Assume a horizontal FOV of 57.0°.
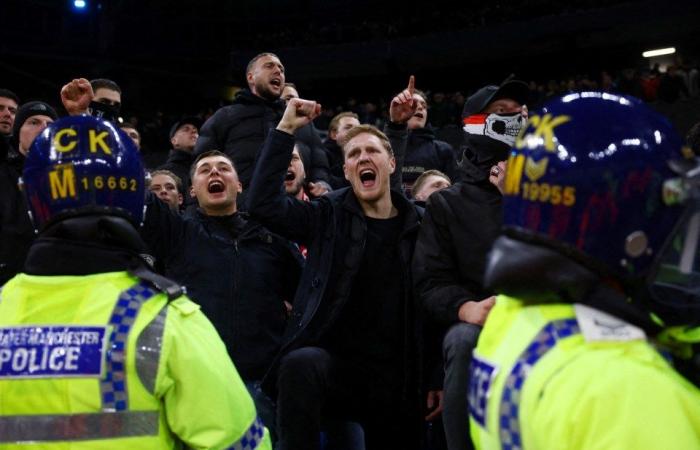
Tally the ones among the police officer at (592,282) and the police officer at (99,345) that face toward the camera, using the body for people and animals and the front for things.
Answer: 0

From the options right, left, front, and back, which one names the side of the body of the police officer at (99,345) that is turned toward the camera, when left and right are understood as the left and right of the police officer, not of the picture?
back

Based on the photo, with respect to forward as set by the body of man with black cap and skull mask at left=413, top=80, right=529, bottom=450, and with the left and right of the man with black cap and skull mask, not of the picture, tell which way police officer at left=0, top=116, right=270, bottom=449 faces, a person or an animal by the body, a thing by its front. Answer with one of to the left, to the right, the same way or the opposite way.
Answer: the opposite way

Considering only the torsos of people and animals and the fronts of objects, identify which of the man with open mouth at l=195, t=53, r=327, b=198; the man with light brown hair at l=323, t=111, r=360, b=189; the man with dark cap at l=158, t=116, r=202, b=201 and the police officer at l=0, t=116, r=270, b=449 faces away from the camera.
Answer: the police officer

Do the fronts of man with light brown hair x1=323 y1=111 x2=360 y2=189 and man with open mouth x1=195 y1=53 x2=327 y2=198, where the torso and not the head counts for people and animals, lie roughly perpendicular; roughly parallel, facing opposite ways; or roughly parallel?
roughly parallel

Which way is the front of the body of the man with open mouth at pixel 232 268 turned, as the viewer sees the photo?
toward the camera

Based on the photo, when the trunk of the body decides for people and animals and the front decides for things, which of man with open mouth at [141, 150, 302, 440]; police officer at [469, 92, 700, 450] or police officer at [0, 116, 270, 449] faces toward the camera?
the man with open mouth

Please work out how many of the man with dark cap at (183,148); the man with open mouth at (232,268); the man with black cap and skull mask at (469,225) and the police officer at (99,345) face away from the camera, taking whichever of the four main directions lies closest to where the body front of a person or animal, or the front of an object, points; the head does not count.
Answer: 1

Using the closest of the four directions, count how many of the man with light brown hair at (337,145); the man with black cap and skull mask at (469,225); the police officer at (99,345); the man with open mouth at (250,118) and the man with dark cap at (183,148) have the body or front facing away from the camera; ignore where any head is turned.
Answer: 1

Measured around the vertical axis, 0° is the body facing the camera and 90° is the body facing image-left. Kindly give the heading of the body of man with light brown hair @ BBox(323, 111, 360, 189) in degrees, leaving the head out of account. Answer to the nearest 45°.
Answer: approximately 315°
